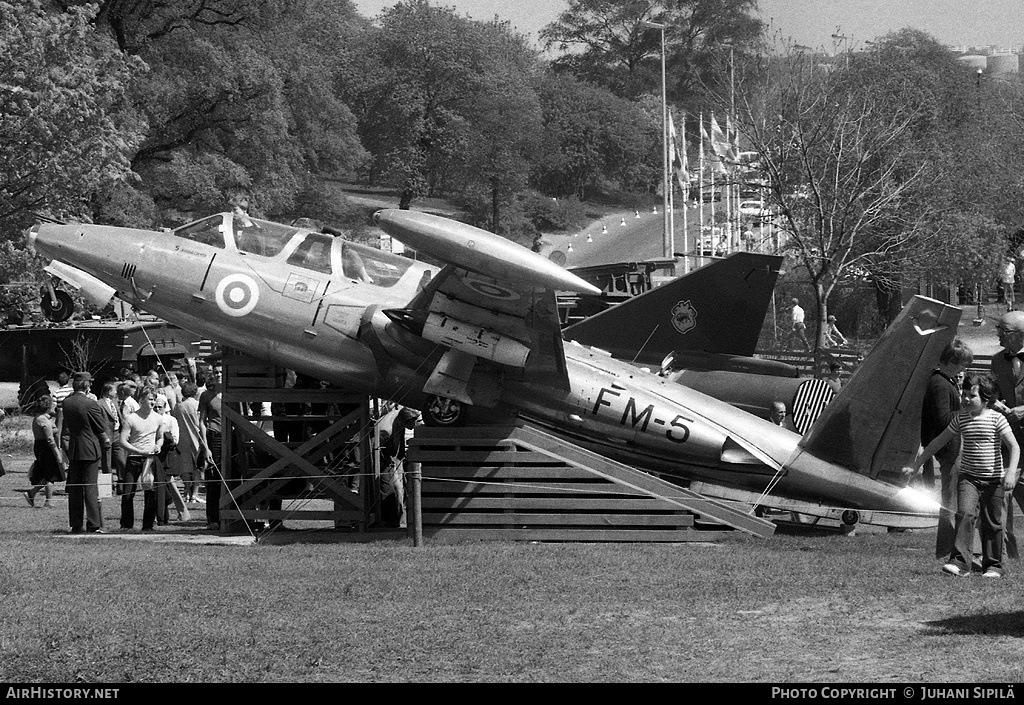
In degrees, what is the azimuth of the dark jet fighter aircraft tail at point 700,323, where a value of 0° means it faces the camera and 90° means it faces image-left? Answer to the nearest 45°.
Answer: approximately 90°

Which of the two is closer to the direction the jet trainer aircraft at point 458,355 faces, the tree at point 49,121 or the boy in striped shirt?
the tree

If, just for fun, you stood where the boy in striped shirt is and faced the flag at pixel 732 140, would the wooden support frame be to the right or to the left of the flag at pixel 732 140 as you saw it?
left

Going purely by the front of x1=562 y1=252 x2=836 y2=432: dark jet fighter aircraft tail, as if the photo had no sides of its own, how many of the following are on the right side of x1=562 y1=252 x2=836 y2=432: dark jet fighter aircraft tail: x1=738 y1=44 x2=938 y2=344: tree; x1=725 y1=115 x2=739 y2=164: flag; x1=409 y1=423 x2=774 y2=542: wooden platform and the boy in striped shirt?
2

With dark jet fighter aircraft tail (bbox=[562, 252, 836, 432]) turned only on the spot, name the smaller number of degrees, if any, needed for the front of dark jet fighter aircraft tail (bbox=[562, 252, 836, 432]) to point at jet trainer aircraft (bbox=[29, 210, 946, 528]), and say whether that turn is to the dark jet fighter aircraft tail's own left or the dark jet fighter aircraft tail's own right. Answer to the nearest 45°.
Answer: approximately 45° to the dark jet fighter aircraft tail's own left

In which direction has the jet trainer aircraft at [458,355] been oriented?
to the viewer's left

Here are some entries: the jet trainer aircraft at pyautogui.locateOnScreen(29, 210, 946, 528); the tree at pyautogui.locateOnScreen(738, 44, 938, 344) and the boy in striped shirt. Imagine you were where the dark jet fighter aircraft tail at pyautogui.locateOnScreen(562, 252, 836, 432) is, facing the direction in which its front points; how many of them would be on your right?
1

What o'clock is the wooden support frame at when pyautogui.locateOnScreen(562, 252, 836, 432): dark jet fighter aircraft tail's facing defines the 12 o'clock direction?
The wooden support frame is roughly at 11 o'clock from the dark jet fighter aircraft tail.

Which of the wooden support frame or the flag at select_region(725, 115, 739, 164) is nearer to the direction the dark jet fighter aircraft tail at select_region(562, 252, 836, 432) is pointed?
the wooden support frame

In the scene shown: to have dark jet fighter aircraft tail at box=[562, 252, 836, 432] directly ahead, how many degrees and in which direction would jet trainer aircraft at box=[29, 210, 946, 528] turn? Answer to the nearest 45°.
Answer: approximately 135° to its right

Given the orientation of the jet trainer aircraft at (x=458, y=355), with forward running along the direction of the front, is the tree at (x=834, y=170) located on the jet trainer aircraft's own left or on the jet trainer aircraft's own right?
on the jet trainer aircraft's own right

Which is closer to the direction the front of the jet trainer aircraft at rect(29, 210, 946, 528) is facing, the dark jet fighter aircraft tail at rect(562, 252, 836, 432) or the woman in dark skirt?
the woman in dark skirt

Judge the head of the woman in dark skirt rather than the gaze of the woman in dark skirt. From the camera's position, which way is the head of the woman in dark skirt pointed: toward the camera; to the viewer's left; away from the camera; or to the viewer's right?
to the viewer's right

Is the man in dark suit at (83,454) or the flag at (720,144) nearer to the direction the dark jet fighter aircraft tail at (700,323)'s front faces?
the man in dark suit

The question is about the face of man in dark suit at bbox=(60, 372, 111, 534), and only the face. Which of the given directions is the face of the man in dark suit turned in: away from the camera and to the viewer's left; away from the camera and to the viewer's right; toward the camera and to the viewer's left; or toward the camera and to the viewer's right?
away from the camera and to the viewer's right
